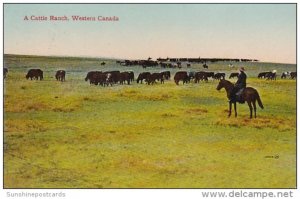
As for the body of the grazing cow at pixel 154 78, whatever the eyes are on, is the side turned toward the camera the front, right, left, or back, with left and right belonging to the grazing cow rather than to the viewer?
left

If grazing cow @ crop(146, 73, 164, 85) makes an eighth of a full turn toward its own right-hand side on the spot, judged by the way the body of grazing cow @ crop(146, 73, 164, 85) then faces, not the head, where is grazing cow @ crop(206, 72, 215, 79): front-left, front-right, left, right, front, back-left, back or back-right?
back-right

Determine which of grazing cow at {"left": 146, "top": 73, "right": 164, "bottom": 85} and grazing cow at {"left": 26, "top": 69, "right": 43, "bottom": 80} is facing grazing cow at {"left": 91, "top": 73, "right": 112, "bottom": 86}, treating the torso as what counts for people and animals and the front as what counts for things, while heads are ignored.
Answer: grazing cow at {"left": 146, "top": 73, "right": 164, "bottom": 85}

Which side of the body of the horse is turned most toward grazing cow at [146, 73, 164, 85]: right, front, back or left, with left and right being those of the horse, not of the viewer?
right

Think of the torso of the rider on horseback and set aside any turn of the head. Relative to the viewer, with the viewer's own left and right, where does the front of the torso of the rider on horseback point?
facing to the left of the viewer

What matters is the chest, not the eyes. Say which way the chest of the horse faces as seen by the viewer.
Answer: to the viewer's left

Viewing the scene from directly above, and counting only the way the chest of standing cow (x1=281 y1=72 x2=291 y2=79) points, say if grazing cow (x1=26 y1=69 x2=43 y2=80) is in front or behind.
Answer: in front

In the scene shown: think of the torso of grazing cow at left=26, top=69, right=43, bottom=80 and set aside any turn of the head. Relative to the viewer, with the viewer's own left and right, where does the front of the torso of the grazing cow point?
facing to the left of the viewer

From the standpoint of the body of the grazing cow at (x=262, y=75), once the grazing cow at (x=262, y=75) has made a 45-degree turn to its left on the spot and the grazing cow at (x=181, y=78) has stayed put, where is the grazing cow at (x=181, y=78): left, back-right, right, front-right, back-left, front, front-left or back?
front-right

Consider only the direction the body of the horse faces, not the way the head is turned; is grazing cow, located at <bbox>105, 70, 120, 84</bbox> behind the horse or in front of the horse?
in front

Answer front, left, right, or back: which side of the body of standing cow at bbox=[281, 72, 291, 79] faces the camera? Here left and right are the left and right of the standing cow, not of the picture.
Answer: left

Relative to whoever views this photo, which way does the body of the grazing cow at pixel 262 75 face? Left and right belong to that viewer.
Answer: facing to the left of the viewer

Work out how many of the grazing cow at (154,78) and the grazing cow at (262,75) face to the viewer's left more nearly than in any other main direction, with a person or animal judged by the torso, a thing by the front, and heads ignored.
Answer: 2
